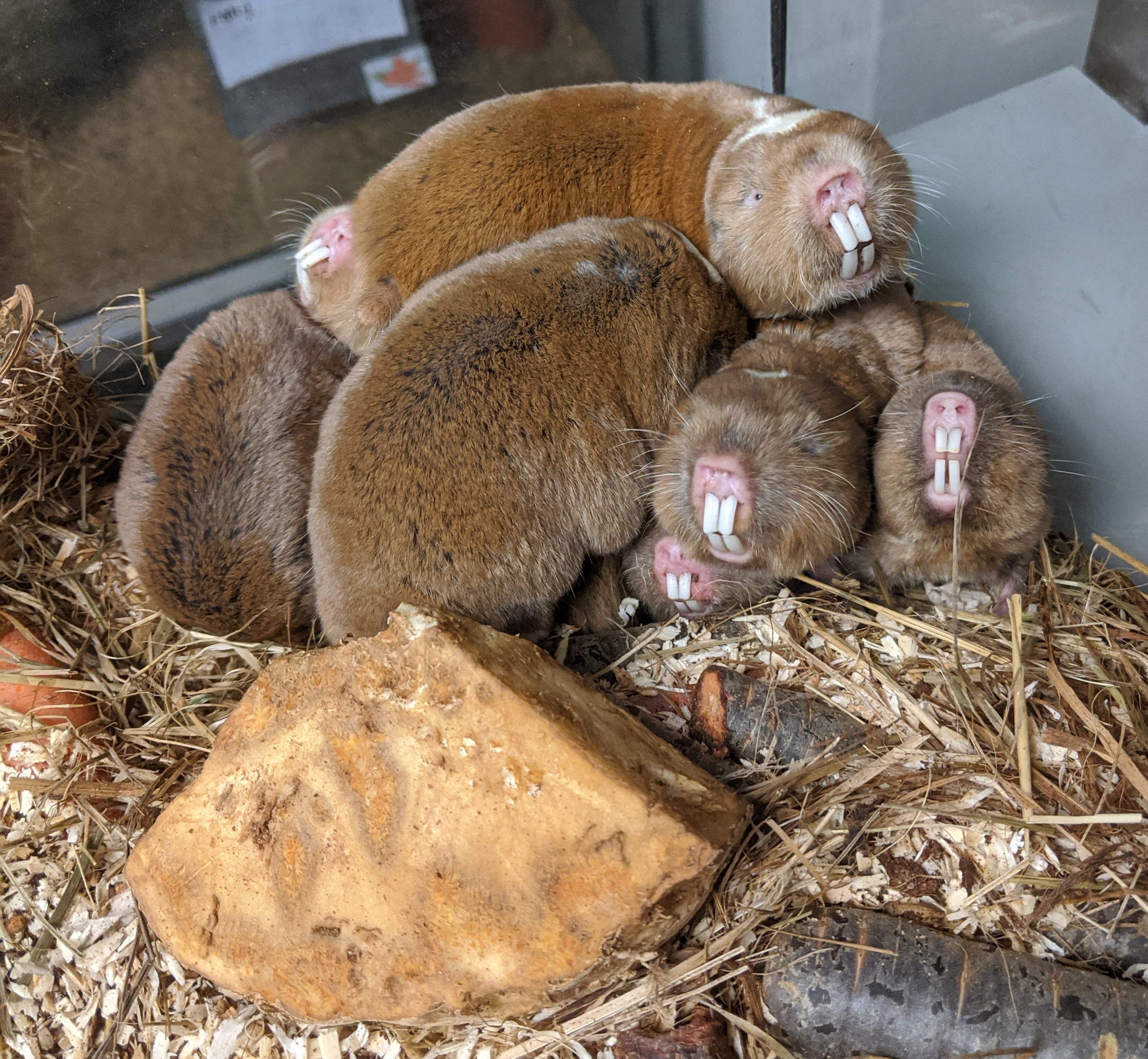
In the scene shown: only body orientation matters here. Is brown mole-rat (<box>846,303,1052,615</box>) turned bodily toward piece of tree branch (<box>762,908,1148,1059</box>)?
yes

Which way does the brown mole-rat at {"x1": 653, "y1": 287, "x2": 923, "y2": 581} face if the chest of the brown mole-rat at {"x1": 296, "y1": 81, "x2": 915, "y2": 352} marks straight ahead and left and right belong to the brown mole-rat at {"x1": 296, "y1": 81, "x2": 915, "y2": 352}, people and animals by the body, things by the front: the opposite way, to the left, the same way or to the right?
to the right

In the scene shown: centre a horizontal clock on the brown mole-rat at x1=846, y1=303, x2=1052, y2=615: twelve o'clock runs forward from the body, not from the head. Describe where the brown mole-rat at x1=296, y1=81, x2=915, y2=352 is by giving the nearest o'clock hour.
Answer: the brown mole-rat at x1=296, y1=81, x2=915, y2=352 is roughly at 4 o'clock from the brown mole-rat at x1=846, y1=303, x2=1052, y2=615.

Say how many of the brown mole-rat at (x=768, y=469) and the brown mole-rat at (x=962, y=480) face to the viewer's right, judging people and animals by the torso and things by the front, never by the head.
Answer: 0

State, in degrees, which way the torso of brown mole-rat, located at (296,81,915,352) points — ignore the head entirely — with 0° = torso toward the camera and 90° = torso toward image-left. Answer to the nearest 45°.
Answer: approximately 315°

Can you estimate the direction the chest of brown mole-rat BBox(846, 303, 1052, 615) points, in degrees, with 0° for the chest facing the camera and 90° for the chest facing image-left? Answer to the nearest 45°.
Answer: approximately 0°

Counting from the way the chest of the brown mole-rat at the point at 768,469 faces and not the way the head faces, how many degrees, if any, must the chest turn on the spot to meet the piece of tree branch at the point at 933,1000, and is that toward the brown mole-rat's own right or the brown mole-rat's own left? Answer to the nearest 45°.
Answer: approximately 45° to the brown mole-rat's own left

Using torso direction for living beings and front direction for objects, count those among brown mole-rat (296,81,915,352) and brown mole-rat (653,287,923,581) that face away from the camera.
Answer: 0

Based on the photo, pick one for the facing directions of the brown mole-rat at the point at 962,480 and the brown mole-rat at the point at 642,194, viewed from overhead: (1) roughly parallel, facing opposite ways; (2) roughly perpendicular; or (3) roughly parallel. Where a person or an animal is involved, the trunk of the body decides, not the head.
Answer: roughly perpendicular
